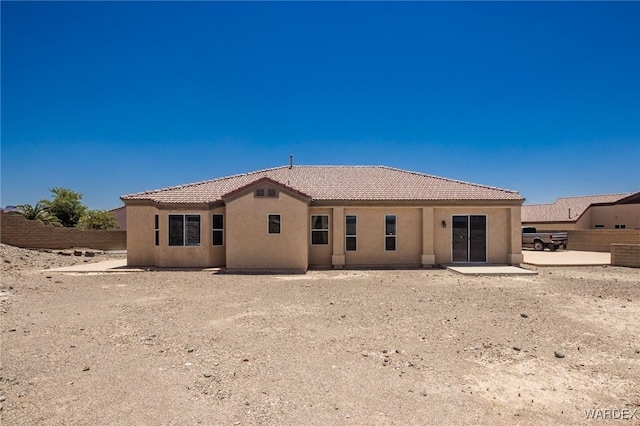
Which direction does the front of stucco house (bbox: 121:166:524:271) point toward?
away from the camera

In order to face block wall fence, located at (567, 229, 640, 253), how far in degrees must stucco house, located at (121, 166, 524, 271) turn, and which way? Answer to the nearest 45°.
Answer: approximately 45° to its right

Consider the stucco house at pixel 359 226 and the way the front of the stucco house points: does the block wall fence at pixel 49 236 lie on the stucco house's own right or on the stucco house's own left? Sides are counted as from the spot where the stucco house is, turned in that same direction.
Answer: on the stucco house's own left

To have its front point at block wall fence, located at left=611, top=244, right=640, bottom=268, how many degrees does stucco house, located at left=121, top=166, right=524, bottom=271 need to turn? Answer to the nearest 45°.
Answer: approximately 90° to its right

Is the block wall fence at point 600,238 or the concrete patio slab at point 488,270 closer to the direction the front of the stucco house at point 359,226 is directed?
the block wall fence

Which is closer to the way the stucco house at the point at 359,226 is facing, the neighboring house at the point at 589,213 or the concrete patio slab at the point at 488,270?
the neighboring house

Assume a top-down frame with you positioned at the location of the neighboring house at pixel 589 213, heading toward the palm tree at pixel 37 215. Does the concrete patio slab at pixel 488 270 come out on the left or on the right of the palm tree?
left
